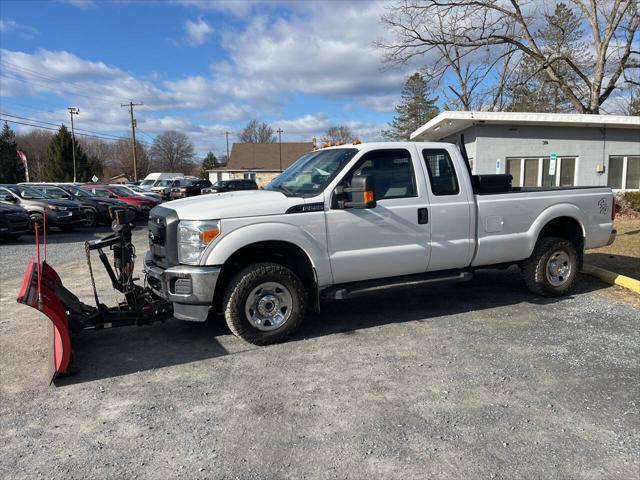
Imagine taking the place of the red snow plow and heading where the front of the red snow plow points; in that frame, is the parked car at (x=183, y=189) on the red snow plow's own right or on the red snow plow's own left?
on the red snow plow's own right

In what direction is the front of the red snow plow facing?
to the viewer's left

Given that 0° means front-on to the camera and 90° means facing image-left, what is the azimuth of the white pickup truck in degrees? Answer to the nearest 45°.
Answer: approximately 45°

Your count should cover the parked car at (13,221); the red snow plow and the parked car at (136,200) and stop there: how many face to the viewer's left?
1

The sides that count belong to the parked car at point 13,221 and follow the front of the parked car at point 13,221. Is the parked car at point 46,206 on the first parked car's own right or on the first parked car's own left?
on the first parked car's own left

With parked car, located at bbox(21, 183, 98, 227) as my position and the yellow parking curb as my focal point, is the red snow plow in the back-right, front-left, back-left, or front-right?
front-right

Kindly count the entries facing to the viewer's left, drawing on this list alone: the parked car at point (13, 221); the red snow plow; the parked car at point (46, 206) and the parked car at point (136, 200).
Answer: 1

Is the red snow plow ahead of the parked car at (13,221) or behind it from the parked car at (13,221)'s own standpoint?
ahead

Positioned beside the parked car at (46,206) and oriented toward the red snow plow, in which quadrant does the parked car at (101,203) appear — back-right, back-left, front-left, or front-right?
back-left

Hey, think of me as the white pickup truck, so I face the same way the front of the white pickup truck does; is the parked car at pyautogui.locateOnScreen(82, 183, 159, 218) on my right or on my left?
on my right

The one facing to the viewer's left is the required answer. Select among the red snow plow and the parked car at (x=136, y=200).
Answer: the red snow plow

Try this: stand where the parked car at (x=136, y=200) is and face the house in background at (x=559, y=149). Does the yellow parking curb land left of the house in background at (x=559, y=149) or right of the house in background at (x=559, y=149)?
right

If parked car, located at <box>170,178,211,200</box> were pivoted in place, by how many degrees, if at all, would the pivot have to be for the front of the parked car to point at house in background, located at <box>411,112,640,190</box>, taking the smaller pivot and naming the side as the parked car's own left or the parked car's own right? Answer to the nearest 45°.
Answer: approximately 90° to the parked car's own left

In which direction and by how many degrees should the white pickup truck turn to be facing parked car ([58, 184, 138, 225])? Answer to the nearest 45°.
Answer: approximately 90° to its right
